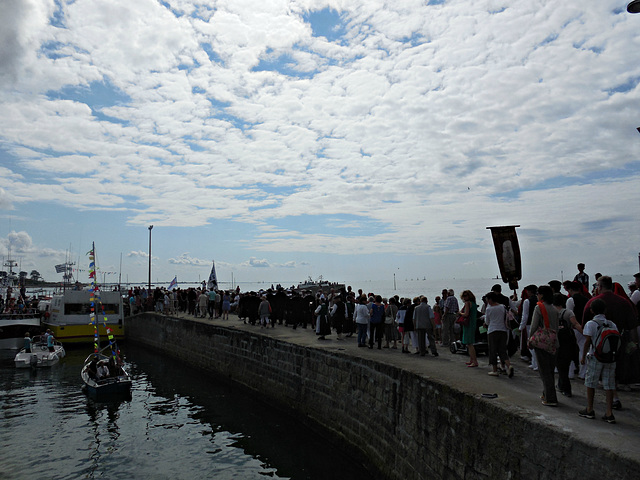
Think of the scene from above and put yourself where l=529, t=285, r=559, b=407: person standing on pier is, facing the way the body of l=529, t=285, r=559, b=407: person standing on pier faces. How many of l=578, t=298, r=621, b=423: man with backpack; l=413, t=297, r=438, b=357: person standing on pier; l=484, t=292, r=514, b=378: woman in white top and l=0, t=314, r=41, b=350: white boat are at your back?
1

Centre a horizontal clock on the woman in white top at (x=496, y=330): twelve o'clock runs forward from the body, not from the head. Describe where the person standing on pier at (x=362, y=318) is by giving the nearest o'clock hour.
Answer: The person standing on pier is roughly at 12 o'clock from the woman in white top.

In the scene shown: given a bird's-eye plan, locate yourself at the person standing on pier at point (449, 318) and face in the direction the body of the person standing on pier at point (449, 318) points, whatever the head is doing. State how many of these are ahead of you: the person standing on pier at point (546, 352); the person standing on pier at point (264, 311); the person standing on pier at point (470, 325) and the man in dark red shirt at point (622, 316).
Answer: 1

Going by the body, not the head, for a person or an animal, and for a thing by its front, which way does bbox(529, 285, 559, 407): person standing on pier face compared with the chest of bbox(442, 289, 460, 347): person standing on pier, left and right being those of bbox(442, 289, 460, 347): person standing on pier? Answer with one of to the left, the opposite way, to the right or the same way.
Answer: the same way

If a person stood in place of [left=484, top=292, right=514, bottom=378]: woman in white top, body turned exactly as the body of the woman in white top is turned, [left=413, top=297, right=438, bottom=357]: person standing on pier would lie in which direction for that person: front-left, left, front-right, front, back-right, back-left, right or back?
front

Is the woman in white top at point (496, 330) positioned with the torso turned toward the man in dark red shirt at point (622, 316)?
no

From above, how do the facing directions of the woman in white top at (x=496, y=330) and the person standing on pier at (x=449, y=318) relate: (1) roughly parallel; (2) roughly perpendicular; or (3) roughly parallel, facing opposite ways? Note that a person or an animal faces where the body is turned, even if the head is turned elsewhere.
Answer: roughly parallel

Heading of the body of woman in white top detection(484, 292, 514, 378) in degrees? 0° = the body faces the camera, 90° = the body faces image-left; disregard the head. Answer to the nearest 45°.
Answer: approximately 135°

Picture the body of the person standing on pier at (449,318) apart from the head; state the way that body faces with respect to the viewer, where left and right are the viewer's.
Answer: facing away from the viewer and to the left of the viewer

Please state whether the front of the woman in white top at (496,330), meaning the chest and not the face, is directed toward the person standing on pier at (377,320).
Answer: yes

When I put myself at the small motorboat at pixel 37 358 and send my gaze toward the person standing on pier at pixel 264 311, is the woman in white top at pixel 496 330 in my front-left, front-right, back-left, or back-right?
front-right

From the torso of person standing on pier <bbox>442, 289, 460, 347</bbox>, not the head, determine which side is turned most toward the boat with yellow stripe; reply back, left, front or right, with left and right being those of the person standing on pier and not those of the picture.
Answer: front

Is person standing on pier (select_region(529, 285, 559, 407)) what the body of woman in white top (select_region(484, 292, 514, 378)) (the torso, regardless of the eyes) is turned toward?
no

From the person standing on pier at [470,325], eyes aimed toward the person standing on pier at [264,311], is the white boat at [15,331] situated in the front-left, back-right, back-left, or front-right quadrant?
front-left

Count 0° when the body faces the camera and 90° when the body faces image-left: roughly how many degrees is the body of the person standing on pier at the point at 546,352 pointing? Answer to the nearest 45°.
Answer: approximately 135°
